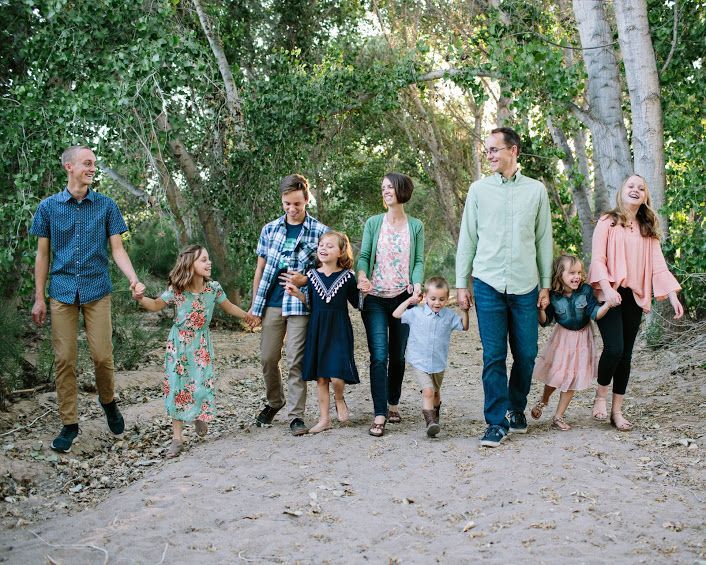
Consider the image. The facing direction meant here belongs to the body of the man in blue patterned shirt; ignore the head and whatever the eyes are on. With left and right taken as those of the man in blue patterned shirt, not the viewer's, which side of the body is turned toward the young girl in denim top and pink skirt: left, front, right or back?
left

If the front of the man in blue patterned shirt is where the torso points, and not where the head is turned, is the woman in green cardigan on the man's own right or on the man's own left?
on the man's own left

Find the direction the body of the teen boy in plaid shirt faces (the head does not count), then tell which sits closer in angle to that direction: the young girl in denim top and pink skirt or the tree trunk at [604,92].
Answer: the young girl in denim top and pink skirt

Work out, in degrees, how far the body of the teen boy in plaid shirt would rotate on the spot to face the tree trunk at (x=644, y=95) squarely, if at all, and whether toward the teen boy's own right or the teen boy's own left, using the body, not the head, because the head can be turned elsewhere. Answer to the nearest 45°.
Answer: approximately 135° to the teen boy's own left

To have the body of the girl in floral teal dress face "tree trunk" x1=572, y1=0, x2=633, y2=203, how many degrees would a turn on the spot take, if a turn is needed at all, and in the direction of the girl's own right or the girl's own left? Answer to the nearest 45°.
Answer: approximately 135° to the girl's own left

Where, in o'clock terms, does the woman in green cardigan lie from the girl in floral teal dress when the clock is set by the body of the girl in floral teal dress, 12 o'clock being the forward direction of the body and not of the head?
The woman in green cardigan is roughly at 9 o'clock from the girl in floral teal dress.

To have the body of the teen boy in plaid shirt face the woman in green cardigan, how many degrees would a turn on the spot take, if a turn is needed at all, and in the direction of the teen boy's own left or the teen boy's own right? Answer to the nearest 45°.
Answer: approximately 90° to the teen boy's own left

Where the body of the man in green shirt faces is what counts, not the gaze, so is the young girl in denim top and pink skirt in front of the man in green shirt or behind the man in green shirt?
behind

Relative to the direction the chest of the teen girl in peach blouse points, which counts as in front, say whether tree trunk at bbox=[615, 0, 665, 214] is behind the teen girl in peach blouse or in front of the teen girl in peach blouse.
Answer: behind

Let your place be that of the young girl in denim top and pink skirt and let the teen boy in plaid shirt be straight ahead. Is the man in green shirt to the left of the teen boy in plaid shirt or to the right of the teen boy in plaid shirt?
left

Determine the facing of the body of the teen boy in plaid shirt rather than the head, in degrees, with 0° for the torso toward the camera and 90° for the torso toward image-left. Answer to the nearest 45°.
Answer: approximately 0°
